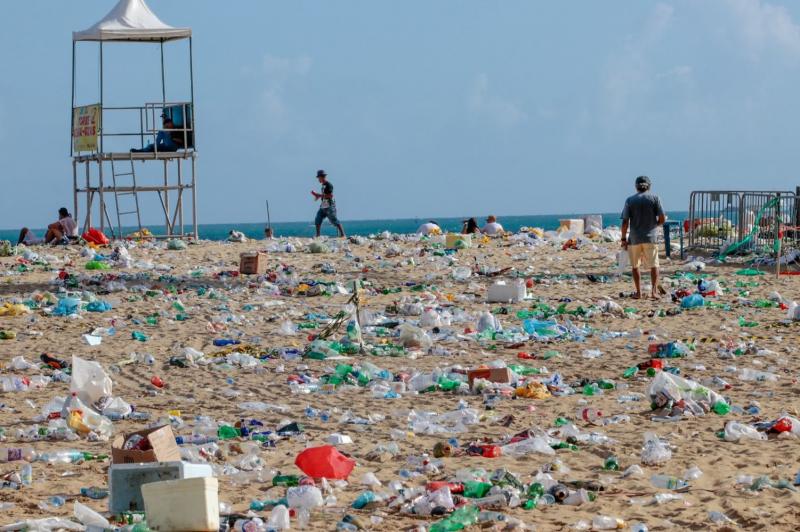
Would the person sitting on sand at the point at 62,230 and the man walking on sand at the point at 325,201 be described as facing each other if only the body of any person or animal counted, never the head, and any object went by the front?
no

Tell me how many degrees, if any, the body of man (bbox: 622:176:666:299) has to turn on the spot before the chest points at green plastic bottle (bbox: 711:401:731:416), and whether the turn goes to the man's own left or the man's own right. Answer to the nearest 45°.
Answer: approximately 180°

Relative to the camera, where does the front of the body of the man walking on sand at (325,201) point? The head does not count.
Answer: to the viewer's left

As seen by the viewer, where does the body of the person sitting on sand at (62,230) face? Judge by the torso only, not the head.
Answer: to the viewer's left

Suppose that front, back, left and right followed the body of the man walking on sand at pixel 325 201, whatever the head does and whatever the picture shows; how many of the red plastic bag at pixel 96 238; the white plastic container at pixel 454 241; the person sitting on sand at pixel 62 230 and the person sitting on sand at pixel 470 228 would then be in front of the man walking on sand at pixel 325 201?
2

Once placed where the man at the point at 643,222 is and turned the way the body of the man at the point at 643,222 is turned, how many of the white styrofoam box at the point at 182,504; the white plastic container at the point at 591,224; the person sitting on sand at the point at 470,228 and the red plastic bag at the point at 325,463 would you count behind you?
2

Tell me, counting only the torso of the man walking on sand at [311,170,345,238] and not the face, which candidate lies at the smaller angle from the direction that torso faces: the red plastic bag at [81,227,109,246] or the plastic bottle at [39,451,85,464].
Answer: the red plastic bag

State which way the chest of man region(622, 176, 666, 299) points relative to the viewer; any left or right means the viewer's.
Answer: facing away from the viewer
